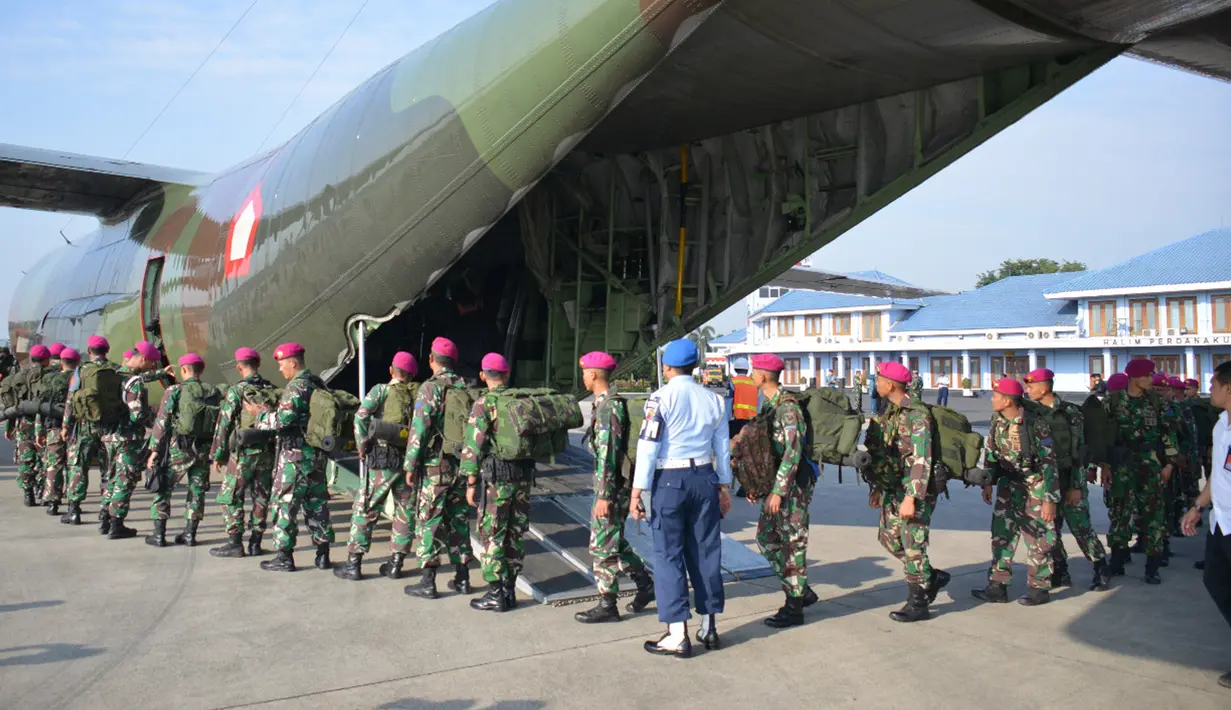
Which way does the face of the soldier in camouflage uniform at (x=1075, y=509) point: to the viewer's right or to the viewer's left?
to the viewer's left

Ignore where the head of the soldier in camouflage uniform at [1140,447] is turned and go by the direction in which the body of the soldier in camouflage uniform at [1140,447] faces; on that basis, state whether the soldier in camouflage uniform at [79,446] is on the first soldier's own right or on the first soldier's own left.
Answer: on the first soldier's own right

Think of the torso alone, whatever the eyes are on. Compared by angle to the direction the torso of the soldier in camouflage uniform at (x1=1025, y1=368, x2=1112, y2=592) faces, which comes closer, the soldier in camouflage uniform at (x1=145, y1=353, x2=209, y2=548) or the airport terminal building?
the soldier in camouflage uniform

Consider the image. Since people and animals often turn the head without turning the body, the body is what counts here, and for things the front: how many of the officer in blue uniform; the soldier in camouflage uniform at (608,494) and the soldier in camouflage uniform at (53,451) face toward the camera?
0

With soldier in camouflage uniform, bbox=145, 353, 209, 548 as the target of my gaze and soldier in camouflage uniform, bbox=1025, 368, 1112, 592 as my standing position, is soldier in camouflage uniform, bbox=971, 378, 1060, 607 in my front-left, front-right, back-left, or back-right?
front-left

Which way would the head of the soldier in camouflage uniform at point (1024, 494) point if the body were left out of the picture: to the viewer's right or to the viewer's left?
to the viewer's left

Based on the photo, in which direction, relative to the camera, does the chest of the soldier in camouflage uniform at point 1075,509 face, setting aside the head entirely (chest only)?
to the viewer's left

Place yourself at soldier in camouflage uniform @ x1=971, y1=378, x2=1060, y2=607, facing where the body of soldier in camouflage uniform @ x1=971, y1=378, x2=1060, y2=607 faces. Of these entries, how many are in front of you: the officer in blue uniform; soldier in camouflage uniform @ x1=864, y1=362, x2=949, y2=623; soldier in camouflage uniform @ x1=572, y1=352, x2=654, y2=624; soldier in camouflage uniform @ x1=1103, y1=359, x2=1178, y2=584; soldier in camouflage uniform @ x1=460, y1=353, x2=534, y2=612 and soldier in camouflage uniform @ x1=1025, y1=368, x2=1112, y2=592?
4

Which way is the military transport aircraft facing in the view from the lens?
facing away from the viewer and to the left of the viewer

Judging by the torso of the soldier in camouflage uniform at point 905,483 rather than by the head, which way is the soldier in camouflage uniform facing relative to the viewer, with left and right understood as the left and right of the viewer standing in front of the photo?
facing the viewer and to the left of the viewer

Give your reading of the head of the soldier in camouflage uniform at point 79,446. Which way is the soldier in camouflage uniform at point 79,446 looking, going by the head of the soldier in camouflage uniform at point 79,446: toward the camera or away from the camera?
away from the camera
